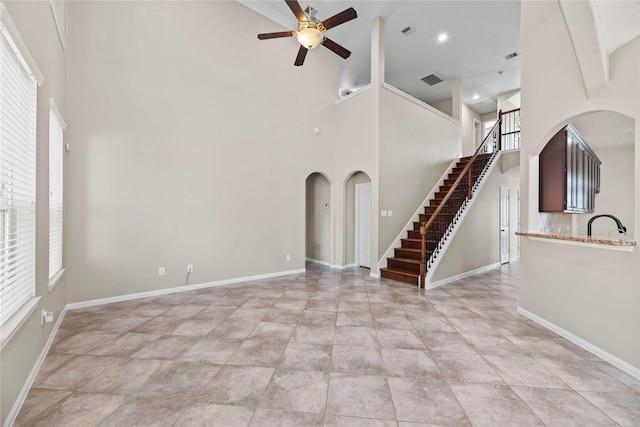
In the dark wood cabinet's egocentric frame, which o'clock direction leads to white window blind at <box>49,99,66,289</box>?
The white window blind is roughly at 3 o'clock from the dark wood cabinet.

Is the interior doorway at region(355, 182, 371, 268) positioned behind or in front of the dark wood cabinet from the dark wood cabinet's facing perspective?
behind

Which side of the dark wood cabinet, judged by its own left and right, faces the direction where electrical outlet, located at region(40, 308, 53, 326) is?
right

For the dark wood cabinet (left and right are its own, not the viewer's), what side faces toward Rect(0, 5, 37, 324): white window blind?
right

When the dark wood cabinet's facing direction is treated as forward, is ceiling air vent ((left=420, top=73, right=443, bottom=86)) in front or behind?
behind

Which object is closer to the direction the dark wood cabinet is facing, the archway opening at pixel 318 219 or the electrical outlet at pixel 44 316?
the electrical outlet

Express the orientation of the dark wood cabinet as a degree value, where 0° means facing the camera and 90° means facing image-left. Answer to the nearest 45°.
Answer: approximately 315°
